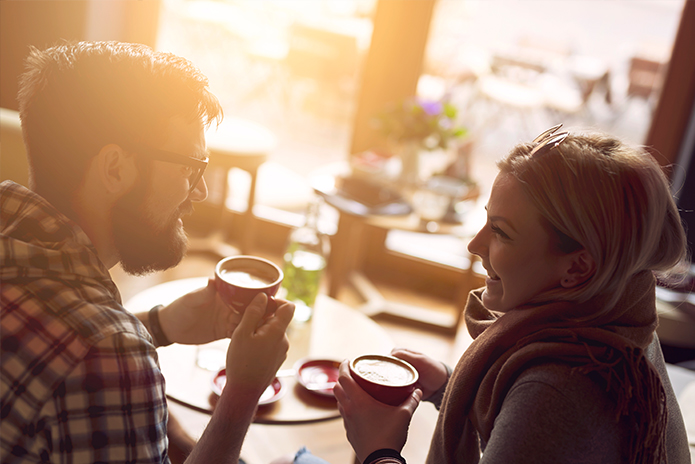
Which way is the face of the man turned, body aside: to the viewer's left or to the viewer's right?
to the viewer's right

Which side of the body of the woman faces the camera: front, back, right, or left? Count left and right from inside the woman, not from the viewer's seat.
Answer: left

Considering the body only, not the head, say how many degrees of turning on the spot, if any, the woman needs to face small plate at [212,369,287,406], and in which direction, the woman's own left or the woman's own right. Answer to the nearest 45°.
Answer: approximately 45° to the woman's own right

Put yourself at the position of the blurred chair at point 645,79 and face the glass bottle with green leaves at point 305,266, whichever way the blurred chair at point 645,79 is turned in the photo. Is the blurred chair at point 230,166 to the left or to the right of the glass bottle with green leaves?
right

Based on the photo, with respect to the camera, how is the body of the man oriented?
to the viewer's right

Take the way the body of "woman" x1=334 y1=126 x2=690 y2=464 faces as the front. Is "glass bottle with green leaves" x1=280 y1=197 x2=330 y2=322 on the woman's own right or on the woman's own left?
on the woman's own right

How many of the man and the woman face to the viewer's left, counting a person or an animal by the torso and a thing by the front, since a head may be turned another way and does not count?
1

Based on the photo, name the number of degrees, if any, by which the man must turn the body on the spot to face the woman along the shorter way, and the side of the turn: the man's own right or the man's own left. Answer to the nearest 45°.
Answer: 0° — they already face them

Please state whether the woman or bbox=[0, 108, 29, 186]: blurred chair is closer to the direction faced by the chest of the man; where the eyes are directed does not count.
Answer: the woman

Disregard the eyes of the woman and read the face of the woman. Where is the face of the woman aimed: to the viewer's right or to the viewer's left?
to the viewer's left

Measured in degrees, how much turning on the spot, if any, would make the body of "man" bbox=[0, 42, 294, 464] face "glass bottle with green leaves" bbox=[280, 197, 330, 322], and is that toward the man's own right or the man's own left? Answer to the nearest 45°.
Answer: approximately 45° to the man's own left

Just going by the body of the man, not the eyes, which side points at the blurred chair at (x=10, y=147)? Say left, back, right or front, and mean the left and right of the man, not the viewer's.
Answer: left

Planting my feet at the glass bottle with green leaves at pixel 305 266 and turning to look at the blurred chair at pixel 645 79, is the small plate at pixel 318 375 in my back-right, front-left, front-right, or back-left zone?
back-right

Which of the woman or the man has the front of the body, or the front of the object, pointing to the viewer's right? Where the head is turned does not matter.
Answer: the man
